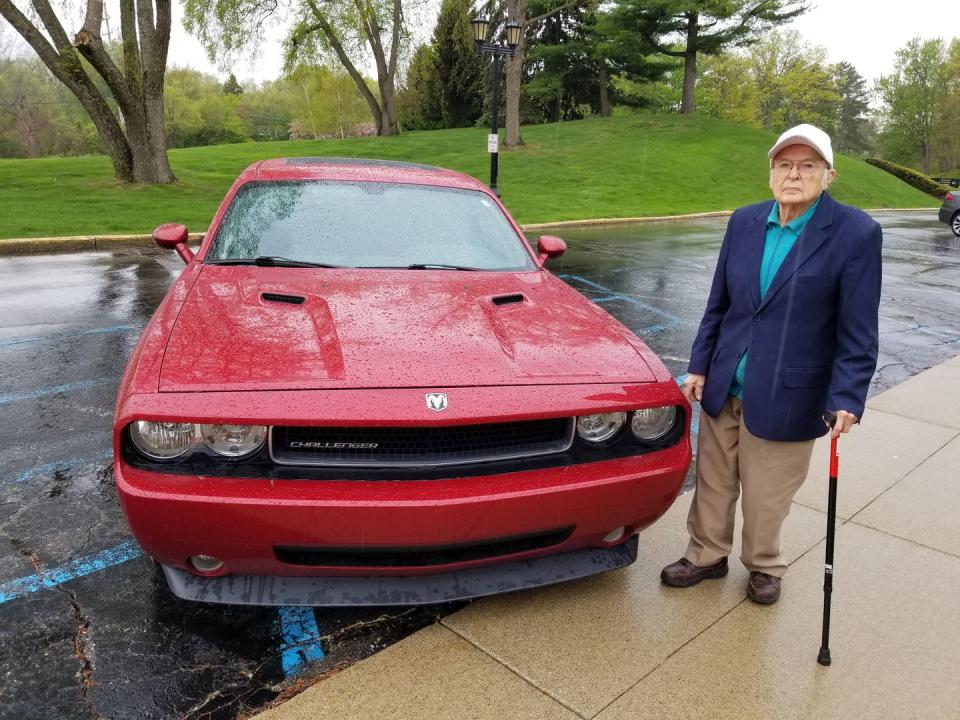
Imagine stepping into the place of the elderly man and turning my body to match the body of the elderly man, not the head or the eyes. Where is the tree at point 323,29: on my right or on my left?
on my right

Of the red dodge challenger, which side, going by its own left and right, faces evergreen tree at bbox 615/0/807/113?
back

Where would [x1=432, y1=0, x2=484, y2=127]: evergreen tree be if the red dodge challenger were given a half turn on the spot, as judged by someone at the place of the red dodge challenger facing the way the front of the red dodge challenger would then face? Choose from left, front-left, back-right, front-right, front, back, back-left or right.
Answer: front

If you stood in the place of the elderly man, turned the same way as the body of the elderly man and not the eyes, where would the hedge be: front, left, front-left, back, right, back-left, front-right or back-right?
back-right

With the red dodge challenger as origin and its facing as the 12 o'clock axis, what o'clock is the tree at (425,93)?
The tree is roughly at 6 o'clock from the red dodge challenger.

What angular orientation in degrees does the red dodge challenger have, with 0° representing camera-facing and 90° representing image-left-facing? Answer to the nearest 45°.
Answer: approximately 0°
